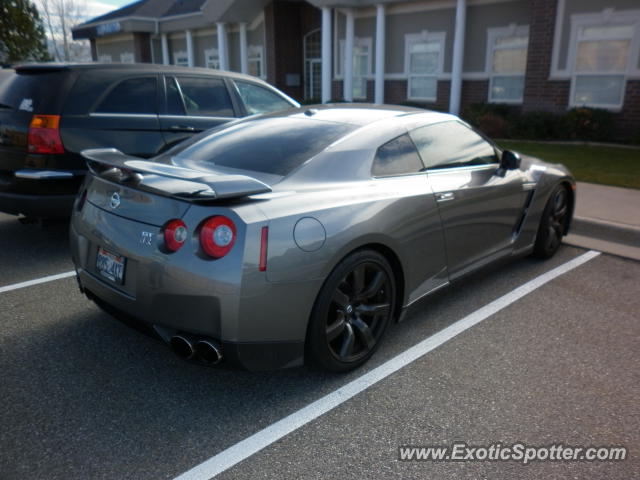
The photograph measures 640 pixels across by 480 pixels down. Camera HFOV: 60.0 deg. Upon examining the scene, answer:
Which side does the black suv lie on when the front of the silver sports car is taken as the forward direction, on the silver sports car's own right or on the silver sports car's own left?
on the silver sports car's own left

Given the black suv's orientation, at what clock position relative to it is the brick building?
The brick building is roughly at 12 o'clock from the black suv.

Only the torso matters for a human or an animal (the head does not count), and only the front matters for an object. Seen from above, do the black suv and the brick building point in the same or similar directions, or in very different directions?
very different directions

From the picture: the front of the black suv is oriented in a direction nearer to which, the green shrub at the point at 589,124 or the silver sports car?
the green shrub

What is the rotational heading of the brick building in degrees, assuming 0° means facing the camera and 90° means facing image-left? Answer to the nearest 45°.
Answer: approximately 45°

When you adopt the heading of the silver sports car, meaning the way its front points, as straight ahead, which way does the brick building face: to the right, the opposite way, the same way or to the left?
the opposite way

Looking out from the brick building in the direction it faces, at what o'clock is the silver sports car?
The silver sports car is roughly at 11 o'clock from the brick building.

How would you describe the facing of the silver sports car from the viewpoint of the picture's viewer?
facing away from the viewer and to the right of the viewer

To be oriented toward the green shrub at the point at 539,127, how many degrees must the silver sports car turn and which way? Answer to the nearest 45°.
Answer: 0° — it already faces it

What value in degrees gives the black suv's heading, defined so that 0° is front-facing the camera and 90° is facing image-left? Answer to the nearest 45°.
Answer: approximately 225°
